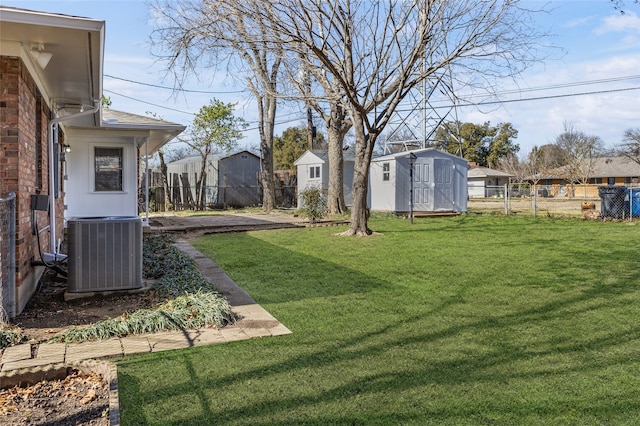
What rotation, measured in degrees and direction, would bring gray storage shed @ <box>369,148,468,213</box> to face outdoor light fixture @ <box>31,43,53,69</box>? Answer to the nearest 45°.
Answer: approximately 45° to its right

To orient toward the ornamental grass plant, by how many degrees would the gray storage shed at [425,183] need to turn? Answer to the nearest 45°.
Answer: approximately 45° to its right

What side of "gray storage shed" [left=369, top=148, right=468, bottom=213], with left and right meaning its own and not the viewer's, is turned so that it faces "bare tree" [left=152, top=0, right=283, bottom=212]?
right

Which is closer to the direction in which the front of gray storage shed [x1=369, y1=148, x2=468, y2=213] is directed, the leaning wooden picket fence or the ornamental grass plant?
the ornamental grass plant

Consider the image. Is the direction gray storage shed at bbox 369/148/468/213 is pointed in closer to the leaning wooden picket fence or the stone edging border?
the stone edging border

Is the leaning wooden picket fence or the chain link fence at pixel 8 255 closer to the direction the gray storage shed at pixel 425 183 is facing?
the chain link fence

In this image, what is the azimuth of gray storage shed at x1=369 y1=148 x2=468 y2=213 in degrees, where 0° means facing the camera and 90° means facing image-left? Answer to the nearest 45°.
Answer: approximately 315°

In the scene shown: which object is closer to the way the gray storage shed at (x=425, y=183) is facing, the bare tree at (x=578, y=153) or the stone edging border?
the stone edging border

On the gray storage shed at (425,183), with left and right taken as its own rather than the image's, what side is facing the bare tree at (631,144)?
left

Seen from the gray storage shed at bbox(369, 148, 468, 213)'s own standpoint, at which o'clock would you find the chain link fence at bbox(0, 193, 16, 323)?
The chain link fence is roughly at 2 o'clock from the gray storage shed.
